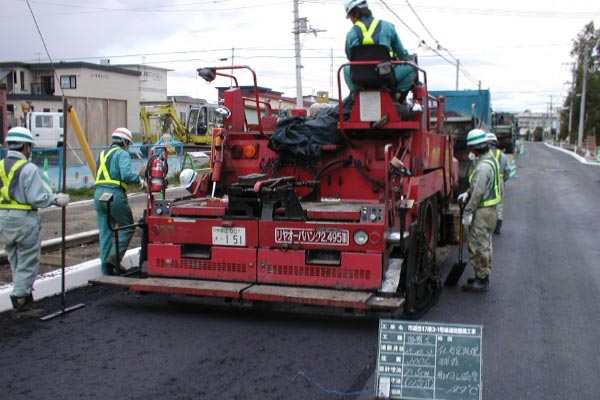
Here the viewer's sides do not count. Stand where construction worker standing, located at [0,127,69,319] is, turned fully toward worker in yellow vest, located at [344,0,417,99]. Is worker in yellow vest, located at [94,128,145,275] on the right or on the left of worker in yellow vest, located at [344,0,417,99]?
left

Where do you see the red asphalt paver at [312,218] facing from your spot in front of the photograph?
facing away from the viewer and to the right of the viewer

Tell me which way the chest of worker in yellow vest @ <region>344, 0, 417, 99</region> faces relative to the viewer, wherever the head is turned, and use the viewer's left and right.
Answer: facing away from the viewer and to the left of the viewer

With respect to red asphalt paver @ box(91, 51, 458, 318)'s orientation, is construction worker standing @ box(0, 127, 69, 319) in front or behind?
behind

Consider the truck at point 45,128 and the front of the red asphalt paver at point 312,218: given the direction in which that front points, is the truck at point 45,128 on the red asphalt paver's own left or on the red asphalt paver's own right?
on the red asphalt paver's own left

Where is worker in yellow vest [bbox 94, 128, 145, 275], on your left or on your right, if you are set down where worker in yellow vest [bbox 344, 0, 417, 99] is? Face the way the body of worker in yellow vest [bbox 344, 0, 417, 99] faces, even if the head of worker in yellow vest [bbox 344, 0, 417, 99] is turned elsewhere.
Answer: on your left

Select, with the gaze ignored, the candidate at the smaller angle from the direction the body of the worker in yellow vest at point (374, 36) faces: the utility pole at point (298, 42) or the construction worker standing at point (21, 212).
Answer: the utility pole

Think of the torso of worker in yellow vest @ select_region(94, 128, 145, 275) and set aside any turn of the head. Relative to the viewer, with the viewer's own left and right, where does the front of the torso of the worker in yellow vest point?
facing away from the viewer and to the right of the viewer
